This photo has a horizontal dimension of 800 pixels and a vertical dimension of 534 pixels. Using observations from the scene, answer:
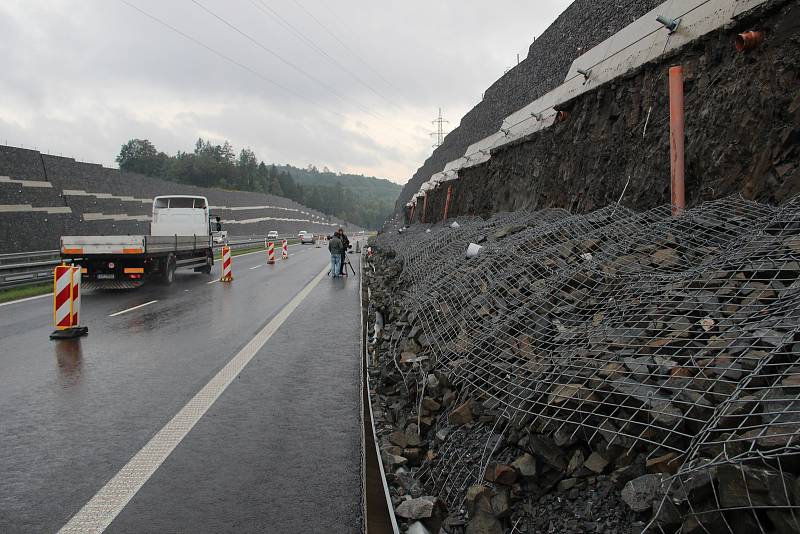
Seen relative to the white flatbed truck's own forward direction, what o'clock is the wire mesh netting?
The wire mesh netting is roughly at 4 o'clock from the white flatbed truck.

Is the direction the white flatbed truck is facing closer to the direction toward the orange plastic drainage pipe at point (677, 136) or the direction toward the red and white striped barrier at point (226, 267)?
the red and white striped barrier

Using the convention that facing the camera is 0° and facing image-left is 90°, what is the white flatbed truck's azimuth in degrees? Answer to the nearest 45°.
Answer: approximately 225°

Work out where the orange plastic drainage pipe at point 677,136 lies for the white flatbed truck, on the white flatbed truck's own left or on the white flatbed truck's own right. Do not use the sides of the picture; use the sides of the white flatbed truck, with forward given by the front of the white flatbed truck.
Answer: on the white flatbed truck's own right

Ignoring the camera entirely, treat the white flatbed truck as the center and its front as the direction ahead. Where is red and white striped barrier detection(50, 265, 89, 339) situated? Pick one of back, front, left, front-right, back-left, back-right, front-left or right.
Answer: back-right

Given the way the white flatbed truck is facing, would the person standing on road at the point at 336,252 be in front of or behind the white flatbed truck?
in front

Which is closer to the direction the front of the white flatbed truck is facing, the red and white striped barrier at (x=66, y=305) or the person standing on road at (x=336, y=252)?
the person standing on road
